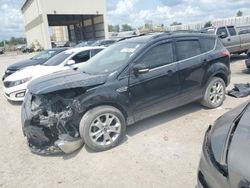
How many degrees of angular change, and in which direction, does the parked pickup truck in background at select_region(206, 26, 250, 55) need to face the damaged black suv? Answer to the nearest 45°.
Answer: approximately 45° to its left

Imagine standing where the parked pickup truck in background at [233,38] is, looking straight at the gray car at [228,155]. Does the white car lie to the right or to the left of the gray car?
right

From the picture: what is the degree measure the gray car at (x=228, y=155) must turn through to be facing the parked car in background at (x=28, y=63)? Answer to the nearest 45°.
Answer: approximately 90° to its right

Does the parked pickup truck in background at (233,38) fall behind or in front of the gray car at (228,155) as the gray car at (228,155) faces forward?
behind

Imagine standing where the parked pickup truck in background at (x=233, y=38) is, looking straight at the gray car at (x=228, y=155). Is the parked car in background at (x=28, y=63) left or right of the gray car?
right

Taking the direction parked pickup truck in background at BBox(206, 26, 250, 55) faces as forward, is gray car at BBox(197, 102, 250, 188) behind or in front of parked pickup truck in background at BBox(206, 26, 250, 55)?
in front

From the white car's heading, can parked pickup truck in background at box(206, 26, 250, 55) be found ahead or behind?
behind

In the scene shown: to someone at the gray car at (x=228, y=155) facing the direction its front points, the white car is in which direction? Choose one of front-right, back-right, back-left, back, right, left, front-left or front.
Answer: right

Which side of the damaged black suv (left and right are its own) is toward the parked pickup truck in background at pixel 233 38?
back

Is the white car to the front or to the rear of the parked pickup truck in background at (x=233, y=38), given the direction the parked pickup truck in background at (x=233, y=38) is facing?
to the front

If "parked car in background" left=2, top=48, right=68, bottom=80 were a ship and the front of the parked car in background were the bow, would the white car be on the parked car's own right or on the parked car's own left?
on the parked car's own left

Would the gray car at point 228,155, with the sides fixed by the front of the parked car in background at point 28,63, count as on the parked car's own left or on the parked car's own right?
on the parked car's own left
